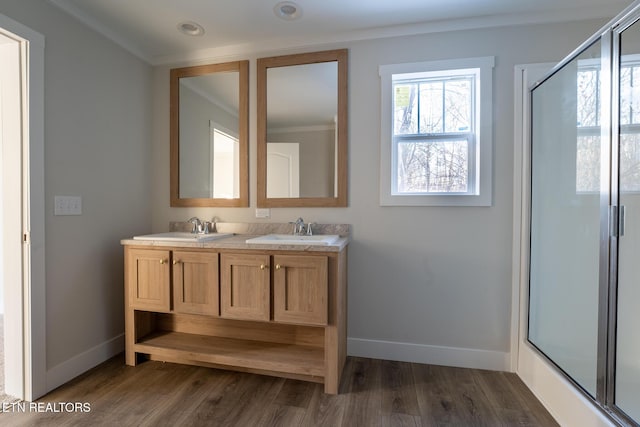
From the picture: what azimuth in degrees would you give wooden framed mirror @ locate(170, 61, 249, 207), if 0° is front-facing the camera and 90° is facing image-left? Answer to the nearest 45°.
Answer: approximately 45°

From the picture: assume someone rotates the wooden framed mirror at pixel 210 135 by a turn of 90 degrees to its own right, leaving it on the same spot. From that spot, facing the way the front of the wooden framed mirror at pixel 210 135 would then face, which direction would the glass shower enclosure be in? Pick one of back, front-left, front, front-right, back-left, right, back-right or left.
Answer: back

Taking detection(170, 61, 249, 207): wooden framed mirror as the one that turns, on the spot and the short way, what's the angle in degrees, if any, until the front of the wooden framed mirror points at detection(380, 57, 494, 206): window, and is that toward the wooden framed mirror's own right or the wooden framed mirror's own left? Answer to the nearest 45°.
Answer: approximately 90° to the wooden framed mirror's own left

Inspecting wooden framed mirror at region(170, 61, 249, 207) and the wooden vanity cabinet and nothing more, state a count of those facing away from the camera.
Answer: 0
